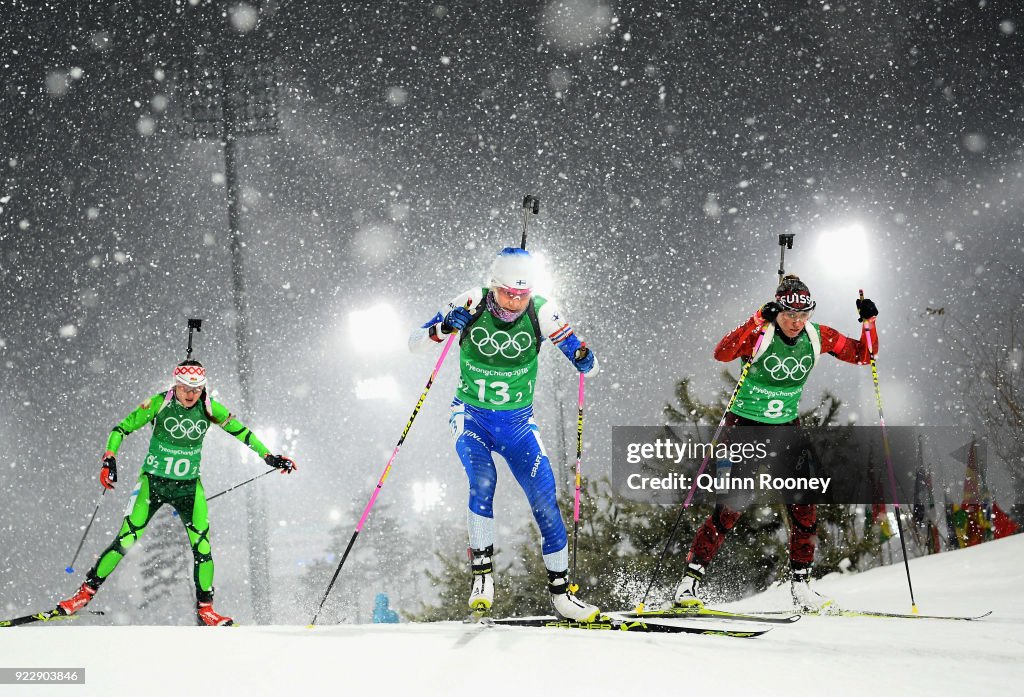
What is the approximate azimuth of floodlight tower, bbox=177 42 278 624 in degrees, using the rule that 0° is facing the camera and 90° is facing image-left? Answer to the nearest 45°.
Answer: approximately 180°

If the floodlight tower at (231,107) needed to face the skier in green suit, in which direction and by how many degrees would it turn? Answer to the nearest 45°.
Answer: approximately 180°

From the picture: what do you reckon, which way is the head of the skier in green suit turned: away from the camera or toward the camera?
toward the camera
